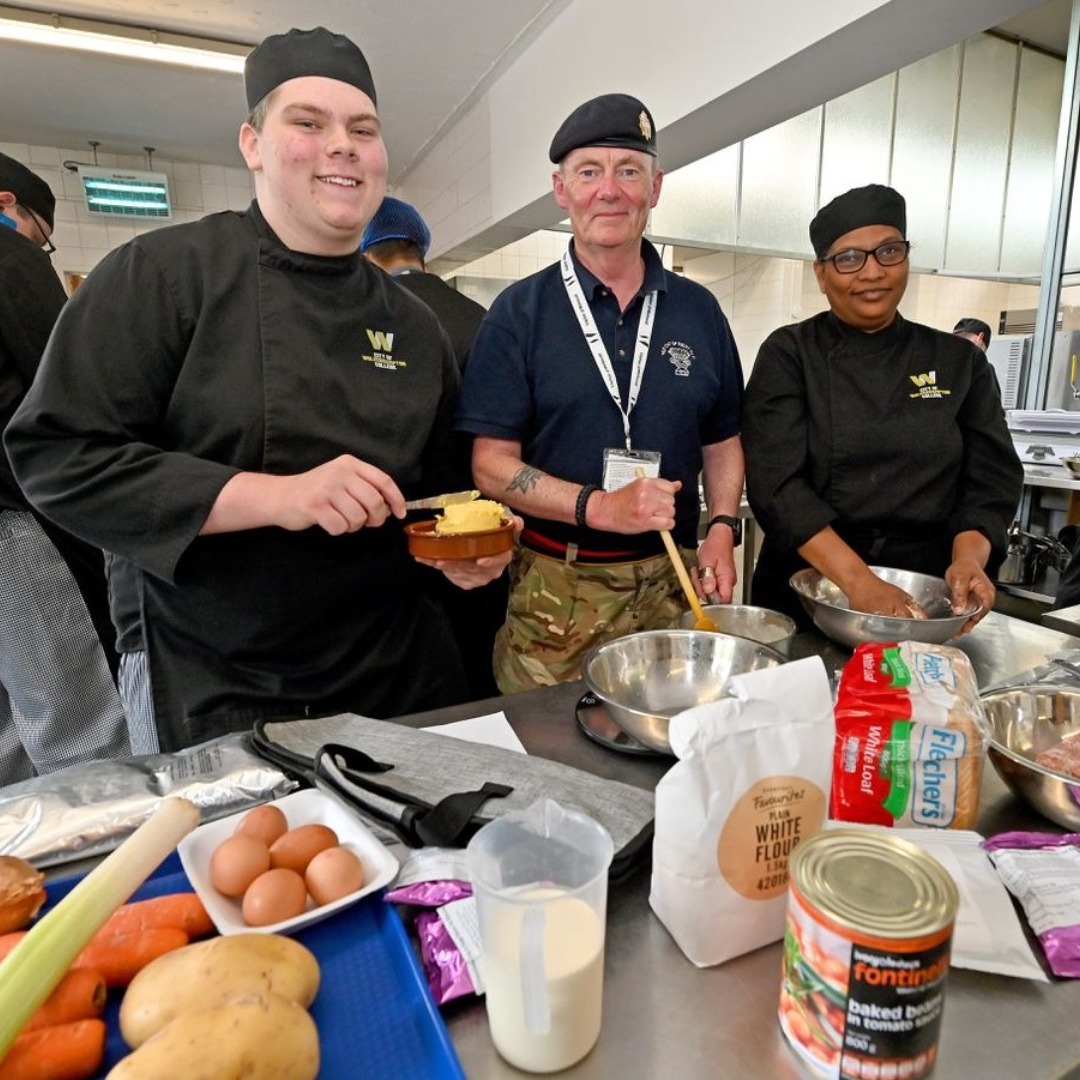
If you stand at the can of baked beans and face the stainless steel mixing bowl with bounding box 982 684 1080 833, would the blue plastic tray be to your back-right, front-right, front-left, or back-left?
back-left

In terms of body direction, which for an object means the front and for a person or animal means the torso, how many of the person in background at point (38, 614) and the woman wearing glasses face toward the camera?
1

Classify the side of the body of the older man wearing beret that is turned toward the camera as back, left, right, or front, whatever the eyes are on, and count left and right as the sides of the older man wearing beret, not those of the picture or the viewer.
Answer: front

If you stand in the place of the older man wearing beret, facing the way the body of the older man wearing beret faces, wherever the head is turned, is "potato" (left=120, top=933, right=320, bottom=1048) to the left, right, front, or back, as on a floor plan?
front

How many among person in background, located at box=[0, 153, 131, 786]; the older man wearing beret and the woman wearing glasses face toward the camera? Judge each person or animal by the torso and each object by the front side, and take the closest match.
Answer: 2

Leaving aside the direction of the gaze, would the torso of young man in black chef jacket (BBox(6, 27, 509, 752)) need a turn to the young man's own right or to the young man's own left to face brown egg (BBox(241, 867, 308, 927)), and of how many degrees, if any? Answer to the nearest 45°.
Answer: approximately 45° to the young man's own right

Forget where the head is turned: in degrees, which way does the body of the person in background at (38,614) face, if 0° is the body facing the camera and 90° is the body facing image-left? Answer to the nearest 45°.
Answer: approximately 225°

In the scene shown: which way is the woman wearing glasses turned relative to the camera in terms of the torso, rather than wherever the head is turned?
toward the camera

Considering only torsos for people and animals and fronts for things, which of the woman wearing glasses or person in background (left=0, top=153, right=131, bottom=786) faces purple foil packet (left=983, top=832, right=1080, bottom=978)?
the woman wearing glasses

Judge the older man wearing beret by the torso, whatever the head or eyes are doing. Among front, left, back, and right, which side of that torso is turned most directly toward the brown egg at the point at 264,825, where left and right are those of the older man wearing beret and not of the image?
front
